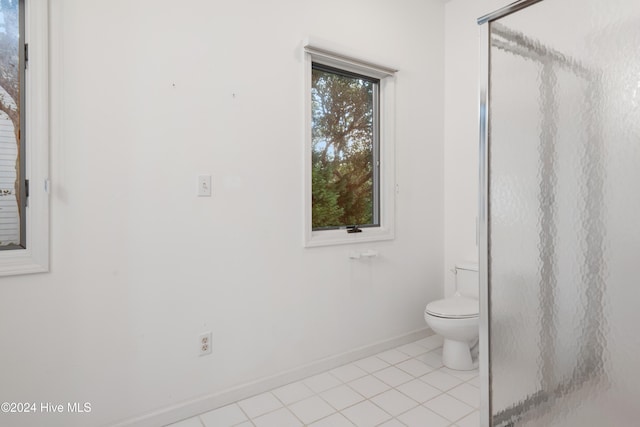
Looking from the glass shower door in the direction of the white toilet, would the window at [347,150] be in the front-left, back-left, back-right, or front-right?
front-left

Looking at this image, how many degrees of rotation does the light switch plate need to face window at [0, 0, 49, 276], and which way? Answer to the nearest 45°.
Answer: approximately 90° to its right

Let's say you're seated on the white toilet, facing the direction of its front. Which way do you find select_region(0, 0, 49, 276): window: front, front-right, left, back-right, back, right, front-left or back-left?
front

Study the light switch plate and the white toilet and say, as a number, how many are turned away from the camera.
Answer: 0

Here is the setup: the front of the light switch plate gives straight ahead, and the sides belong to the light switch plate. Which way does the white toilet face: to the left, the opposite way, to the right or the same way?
to the right

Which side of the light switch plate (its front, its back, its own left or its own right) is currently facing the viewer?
front

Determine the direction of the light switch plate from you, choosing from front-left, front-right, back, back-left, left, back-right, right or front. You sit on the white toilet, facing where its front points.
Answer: front

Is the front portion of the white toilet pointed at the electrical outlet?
yes

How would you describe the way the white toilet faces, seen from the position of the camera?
facing the viewer and to the left of the viewer

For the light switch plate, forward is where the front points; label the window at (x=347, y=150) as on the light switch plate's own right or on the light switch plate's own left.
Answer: on the light switch plate's own left

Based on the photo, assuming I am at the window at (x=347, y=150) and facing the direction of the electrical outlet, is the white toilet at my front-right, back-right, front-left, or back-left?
back-left
